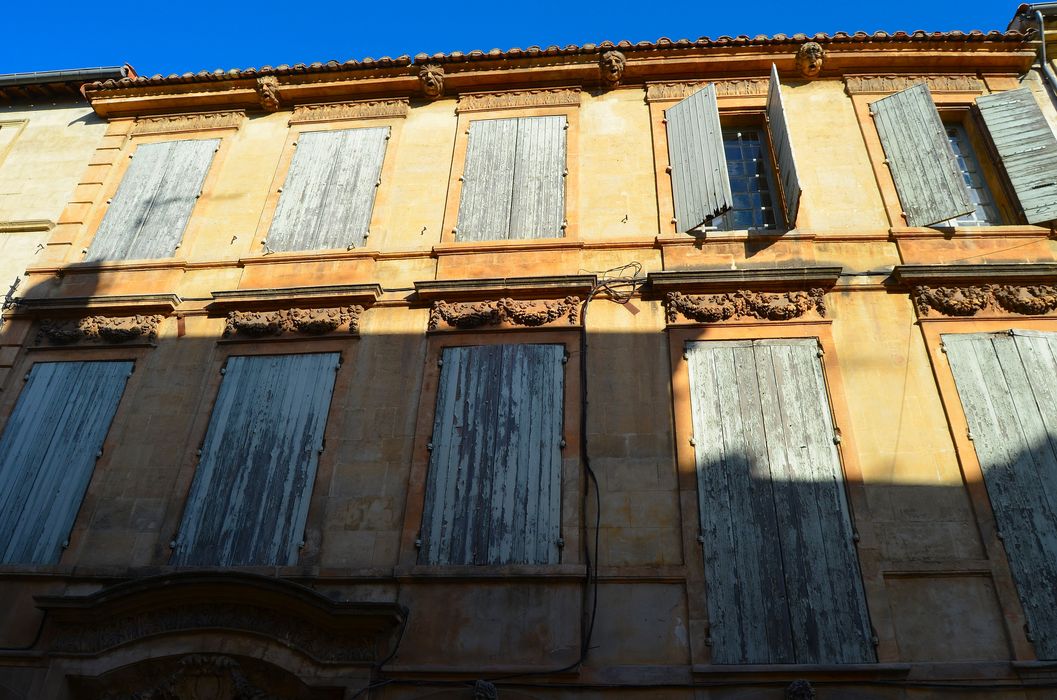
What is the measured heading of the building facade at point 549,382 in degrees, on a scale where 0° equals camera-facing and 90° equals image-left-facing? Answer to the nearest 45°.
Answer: approximately 0°
